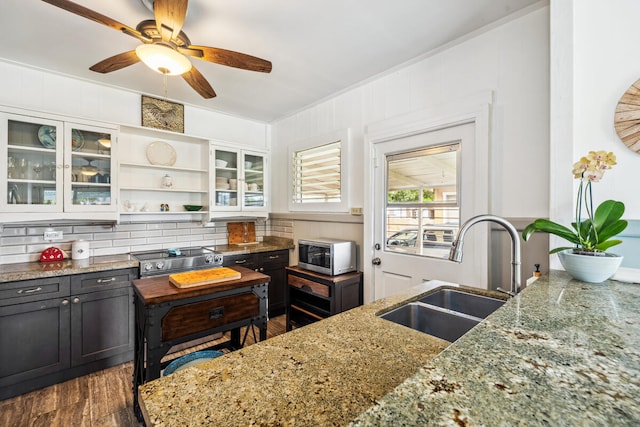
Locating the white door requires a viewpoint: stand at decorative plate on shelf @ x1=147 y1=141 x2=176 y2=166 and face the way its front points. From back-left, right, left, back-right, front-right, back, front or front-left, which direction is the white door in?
front-left

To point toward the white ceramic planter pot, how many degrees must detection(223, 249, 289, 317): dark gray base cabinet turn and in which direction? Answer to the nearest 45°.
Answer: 0° — it already faces it

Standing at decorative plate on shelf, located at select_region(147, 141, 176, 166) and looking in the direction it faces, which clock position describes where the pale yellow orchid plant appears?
The pale yellow orchid plant is roughly at 11 o'clock from the decorative plate on shelf.

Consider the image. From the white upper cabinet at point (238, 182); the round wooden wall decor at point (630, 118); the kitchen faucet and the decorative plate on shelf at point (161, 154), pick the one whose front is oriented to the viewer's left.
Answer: the kitchen faucet

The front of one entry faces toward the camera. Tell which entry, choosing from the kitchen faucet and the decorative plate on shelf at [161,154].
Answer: the decorative plate on shelf

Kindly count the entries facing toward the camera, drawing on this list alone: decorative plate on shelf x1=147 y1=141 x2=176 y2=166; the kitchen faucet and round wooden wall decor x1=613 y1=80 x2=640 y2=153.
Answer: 2

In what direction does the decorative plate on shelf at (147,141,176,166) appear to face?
toward the camera
